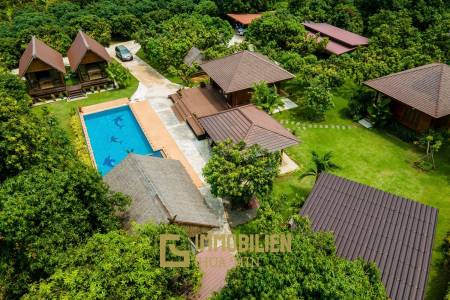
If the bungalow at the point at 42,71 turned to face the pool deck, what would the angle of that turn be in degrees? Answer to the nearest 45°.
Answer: approximately 45° to its left

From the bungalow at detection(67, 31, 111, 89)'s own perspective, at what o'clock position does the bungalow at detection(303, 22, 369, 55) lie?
the bungalow at detection(303, 22, 369, 55) is roughly at 9 o'clock from the bungalow at detection(67, 31, 111, 89).

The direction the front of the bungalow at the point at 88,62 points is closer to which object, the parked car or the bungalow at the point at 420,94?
the bungalow

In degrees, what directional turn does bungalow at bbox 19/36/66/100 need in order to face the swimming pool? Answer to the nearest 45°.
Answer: approximately 45° to its left

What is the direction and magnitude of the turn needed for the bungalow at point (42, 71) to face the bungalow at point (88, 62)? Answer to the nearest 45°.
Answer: approximately 90° to its left

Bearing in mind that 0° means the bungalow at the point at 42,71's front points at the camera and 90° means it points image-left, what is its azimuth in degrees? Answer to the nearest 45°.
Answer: approximately 0°

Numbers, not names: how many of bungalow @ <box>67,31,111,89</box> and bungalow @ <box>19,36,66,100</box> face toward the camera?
2

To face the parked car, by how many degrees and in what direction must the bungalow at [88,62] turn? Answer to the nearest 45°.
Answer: approximately 135° to its left

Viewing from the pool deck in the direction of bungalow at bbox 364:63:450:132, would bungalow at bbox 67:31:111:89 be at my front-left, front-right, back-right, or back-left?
back-left

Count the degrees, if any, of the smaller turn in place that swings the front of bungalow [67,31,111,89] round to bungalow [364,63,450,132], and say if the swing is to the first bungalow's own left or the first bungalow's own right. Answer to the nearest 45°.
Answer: approximately 45° to the first bungalow's own left

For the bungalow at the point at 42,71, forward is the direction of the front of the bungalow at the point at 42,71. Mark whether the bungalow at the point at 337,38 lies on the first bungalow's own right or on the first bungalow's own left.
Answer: on the first bungalow's own left

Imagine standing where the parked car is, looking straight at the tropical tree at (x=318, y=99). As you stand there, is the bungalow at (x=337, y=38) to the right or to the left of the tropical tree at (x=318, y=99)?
left
